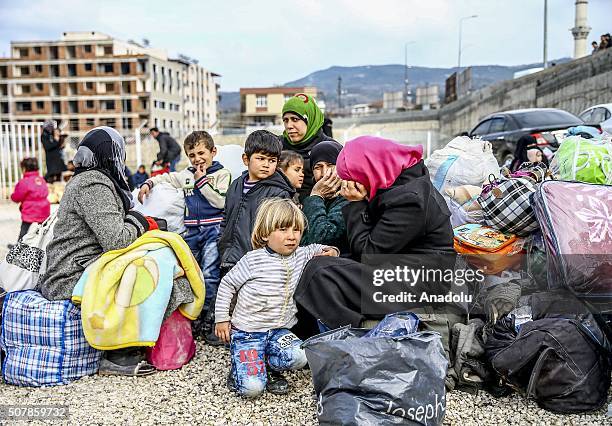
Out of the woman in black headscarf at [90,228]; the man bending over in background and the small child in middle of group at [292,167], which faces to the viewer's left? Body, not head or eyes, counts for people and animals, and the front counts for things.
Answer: the man bending over in background

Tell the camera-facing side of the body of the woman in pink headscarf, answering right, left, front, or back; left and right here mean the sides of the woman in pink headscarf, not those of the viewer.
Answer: left

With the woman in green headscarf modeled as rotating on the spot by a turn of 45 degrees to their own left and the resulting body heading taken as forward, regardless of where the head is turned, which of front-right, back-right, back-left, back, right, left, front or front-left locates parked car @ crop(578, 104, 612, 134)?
back-left

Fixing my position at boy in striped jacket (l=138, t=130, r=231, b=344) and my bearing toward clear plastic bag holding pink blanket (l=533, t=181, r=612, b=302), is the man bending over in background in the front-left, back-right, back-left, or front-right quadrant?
back-left

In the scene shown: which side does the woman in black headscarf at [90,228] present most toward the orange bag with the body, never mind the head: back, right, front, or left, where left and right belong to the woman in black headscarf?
front

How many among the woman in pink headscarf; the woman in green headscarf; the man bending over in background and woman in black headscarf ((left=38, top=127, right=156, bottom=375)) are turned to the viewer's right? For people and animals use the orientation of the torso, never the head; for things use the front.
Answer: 1

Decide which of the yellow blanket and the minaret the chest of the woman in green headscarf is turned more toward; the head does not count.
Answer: the yellow blanket

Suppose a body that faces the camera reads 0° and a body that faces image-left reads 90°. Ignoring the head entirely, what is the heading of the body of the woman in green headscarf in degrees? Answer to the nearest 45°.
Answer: approximately 45°

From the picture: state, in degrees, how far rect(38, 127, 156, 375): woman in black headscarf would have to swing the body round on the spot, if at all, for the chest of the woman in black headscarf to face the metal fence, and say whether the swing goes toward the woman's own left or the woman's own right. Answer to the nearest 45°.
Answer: approximately 90° to the woman's own left

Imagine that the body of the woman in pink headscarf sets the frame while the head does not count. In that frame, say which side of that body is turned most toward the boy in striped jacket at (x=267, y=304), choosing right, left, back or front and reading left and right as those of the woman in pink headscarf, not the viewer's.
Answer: front

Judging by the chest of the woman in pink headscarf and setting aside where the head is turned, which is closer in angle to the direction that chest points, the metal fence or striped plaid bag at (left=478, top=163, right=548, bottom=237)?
the metal fence

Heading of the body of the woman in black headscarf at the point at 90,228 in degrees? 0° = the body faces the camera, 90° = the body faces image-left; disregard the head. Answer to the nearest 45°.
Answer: approximately 270°

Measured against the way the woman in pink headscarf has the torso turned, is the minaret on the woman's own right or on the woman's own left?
on the woman's own right

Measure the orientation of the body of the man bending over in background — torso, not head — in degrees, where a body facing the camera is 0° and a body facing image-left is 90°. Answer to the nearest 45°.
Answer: approximately 90°

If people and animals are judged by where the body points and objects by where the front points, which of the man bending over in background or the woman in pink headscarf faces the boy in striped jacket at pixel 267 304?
the woman in pink headscarf
